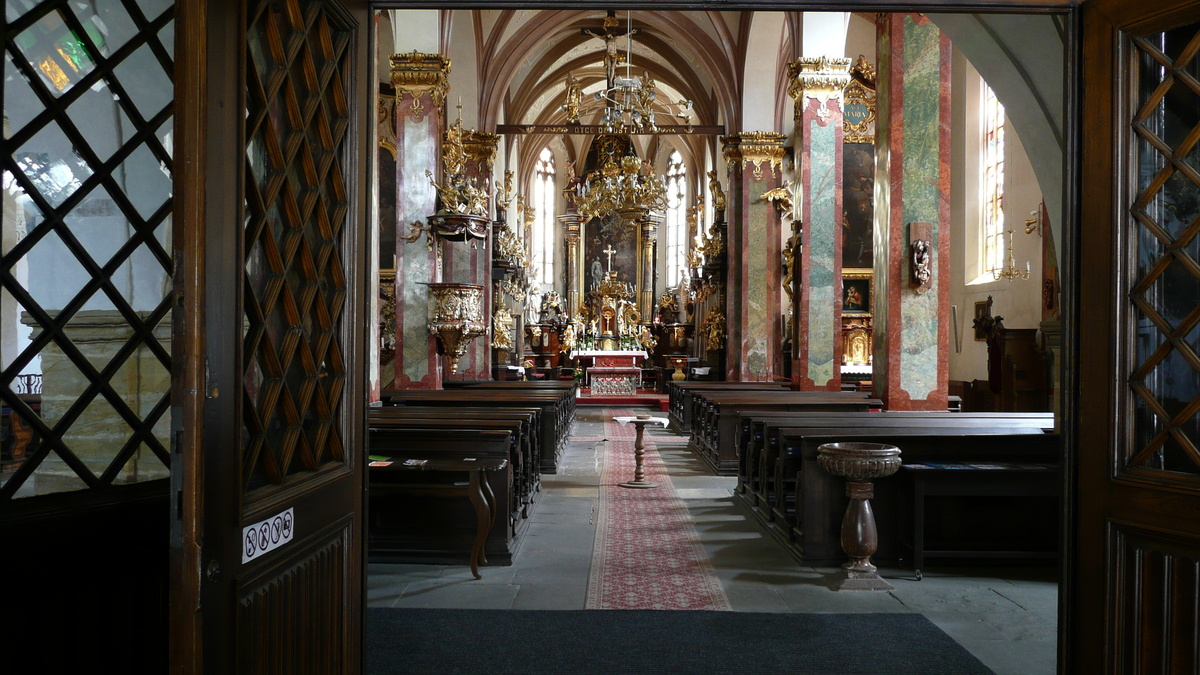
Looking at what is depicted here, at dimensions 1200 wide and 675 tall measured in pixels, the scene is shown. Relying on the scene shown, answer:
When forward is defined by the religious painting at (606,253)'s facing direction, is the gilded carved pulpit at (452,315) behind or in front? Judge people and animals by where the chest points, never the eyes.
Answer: in front

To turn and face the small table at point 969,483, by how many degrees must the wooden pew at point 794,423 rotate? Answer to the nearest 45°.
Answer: approximately 135° to its right

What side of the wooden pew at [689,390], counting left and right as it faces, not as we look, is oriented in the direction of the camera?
back

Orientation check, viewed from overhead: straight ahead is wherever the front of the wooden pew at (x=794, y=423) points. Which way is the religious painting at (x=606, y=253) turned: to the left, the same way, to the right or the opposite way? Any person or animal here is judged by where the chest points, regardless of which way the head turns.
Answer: the opposite way

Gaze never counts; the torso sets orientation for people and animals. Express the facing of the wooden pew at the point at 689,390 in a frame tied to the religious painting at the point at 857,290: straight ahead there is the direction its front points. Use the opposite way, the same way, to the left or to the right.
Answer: the opposite way

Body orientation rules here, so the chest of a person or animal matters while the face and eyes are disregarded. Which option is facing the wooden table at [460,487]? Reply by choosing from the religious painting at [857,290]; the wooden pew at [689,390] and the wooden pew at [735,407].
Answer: the religious painting

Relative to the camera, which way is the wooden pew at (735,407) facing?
away from the camera

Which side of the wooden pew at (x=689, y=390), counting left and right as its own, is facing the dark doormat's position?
back

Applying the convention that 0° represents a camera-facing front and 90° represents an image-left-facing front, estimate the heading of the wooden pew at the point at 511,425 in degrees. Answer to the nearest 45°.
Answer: approximately 180°

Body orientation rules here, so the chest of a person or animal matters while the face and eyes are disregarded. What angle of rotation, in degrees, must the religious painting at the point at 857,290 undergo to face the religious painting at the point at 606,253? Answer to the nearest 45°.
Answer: approximately 135° to its right

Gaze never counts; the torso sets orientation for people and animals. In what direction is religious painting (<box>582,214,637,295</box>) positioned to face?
toward the camera

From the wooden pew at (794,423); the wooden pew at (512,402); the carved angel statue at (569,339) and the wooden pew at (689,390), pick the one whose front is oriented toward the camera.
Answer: the carved angel statue

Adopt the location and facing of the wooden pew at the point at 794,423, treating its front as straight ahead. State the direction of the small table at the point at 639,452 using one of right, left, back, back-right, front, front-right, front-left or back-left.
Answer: front-left

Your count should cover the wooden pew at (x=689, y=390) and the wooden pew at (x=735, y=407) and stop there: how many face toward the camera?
0

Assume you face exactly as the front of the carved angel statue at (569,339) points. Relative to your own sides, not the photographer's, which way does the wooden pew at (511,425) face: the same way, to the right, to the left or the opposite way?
the opposite way

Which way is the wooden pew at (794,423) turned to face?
away from the camera

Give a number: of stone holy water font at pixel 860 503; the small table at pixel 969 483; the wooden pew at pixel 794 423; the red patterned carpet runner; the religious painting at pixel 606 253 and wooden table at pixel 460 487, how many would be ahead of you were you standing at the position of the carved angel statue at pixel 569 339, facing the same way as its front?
5

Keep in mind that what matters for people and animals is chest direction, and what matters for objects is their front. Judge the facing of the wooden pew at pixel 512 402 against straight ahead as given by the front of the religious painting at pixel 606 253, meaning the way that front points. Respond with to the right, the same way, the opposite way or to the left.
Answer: the opposite way

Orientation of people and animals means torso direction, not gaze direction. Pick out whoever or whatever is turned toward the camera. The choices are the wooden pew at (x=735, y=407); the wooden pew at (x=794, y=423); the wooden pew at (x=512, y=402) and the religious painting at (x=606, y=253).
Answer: the religious painting

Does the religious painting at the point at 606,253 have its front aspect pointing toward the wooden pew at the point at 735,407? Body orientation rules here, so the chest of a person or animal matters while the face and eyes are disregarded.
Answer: yes
